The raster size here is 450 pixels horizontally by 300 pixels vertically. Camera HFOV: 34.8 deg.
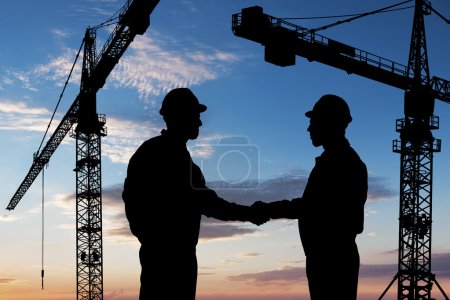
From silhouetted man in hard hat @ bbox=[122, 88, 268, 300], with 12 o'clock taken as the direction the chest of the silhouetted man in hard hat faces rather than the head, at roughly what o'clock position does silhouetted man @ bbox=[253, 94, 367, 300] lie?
The silhouetted man is roughly at 11 o'clock from the silhouetted man in hard hat.

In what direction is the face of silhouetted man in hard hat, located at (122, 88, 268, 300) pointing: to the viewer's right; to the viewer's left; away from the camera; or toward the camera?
to the viewer's right

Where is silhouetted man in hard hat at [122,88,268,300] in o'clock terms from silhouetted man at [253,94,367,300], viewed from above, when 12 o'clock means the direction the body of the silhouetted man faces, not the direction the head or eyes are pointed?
The silhouetted man in hard hat is roughly at 11 o'clock from the silhouetted man.

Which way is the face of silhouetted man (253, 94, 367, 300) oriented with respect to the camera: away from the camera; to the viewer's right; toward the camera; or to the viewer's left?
to the viewer's left

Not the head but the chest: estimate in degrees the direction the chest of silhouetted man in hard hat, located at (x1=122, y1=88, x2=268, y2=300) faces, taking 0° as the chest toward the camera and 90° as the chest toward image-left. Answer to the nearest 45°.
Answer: approximately 270°

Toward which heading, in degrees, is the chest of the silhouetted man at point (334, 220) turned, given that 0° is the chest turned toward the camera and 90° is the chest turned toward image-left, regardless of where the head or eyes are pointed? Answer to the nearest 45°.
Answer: approximately 90°

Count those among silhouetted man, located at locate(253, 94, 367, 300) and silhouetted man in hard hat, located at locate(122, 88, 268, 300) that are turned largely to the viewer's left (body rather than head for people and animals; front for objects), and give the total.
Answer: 1

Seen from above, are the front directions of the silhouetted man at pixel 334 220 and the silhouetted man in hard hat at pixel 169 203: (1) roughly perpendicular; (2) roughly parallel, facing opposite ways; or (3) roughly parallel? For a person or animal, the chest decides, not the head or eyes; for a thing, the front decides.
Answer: roughly parallel, facing opposite ways
